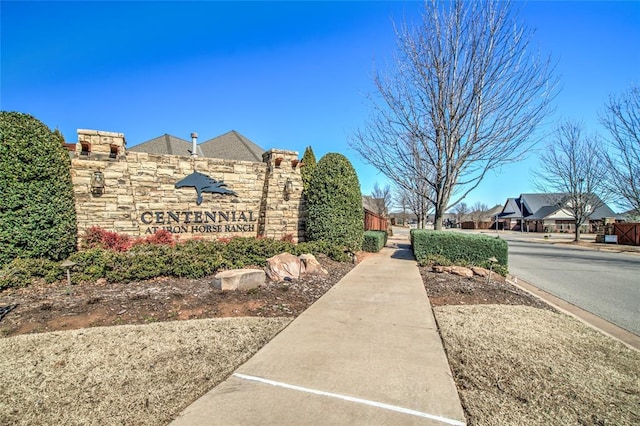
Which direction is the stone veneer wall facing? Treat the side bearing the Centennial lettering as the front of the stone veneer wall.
toward the camera

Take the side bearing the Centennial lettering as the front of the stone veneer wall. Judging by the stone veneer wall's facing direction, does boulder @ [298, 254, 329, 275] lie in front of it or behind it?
in front

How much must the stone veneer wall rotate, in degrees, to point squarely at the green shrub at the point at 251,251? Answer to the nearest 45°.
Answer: approximately 45° to its left

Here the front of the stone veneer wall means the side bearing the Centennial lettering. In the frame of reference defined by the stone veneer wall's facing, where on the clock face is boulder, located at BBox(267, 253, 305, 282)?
The boulder is roughly at 11 o'clock from the stone veneer wall.

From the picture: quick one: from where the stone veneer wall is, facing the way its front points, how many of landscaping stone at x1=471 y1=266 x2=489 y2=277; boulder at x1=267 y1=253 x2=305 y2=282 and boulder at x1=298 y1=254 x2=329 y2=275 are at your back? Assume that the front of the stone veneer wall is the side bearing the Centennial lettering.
0

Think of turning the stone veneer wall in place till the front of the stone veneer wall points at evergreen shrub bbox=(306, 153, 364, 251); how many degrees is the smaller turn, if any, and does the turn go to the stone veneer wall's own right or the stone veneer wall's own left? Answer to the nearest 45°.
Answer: approximately 90° to the stone veneer wall's own left

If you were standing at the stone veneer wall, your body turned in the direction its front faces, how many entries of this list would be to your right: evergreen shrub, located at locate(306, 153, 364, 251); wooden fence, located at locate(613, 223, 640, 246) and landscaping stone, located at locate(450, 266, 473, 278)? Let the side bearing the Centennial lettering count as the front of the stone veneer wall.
0

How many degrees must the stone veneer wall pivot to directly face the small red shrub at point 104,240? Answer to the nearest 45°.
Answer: approximately 45° to its right

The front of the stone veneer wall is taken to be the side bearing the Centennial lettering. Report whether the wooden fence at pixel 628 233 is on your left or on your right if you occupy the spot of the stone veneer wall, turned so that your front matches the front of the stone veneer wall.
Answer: on your left

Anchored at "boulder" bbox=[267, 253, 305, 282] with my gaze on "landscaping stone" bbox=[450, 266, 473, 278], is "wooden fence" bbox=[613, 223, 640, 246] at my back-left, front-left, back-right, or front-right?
front-left

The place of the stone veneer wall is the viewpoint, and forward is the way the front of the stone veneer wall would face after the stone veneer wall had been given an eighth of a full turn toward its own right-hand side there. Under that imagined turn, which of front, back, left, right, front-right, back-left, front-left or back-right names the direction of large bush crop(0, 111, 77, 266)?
front

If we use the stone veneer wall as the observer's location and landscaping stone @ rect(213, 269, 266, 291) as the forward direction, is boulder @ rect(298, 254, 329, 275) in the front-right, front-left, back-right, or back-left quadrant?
front-left

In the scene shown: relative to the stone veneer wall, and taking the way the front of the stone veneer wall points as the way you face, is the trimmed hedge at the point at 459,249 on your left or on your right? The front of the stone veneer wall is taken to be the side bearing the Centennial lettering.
on your left

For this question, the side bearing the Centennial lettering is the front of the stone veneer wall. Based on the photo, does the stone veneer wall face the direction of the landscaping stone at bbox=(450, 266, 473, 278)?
no

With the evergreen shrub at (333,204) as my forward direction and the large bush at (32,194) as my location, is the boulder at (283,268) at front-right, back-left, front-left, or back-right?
front-right

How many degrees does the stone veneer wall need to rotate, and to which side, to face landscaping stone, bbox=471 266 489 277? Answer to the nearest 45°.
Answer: approximately 45° to its left
